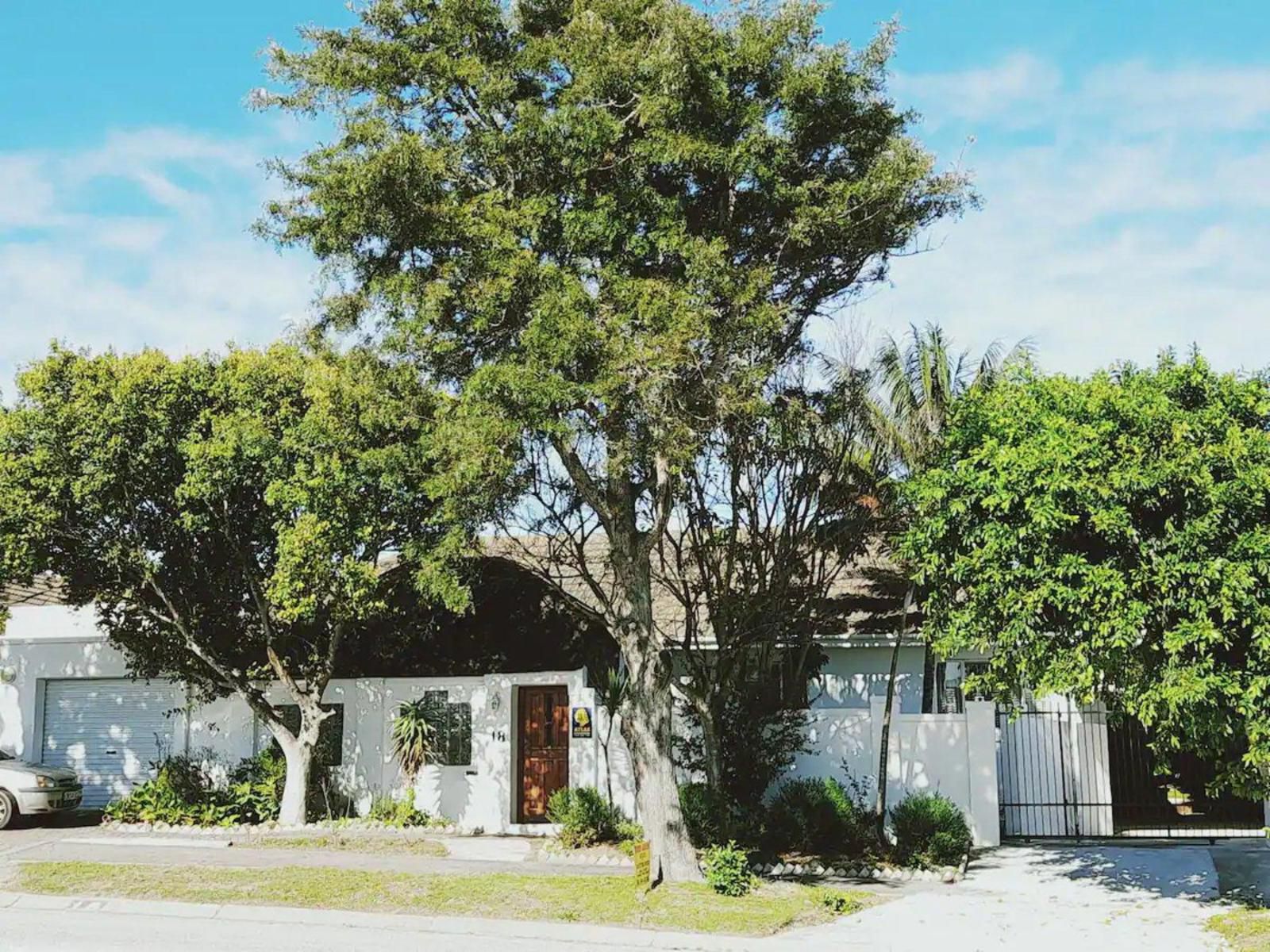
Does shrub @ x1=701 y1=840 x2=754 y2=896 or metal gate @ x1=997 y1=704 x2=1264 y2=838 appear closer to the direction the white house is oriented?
the shrub

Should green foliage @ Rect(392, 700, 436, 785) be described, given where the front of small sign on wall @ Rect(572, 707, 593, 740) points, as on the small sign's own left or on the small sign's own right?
on the small sign's own right

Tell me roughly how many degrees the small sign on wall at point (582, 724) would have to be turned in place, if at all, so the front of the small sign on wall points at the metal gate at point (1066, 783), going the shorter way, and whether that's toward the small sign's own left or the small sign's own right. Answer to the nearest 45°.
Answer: approximately 90° to the small sign's own left

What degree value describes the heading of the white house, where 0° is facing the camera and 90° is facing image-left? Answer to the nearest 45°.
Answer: approximately 0°

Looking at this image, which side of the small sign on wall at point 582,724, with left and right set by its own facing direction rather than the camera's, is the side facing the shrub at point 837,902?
front

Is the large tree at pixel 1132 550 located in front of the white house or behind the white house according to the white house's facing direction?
in front

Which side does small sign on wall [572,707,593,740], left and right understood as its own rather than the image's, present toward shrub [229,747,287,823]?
right

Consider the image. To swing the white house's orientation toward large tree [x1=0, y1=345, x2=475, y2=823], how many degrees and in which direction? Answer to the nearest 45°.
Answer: approximately 45° to its right

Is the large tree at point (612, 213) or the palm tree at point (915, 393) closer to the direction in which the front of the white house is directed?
the large tree
